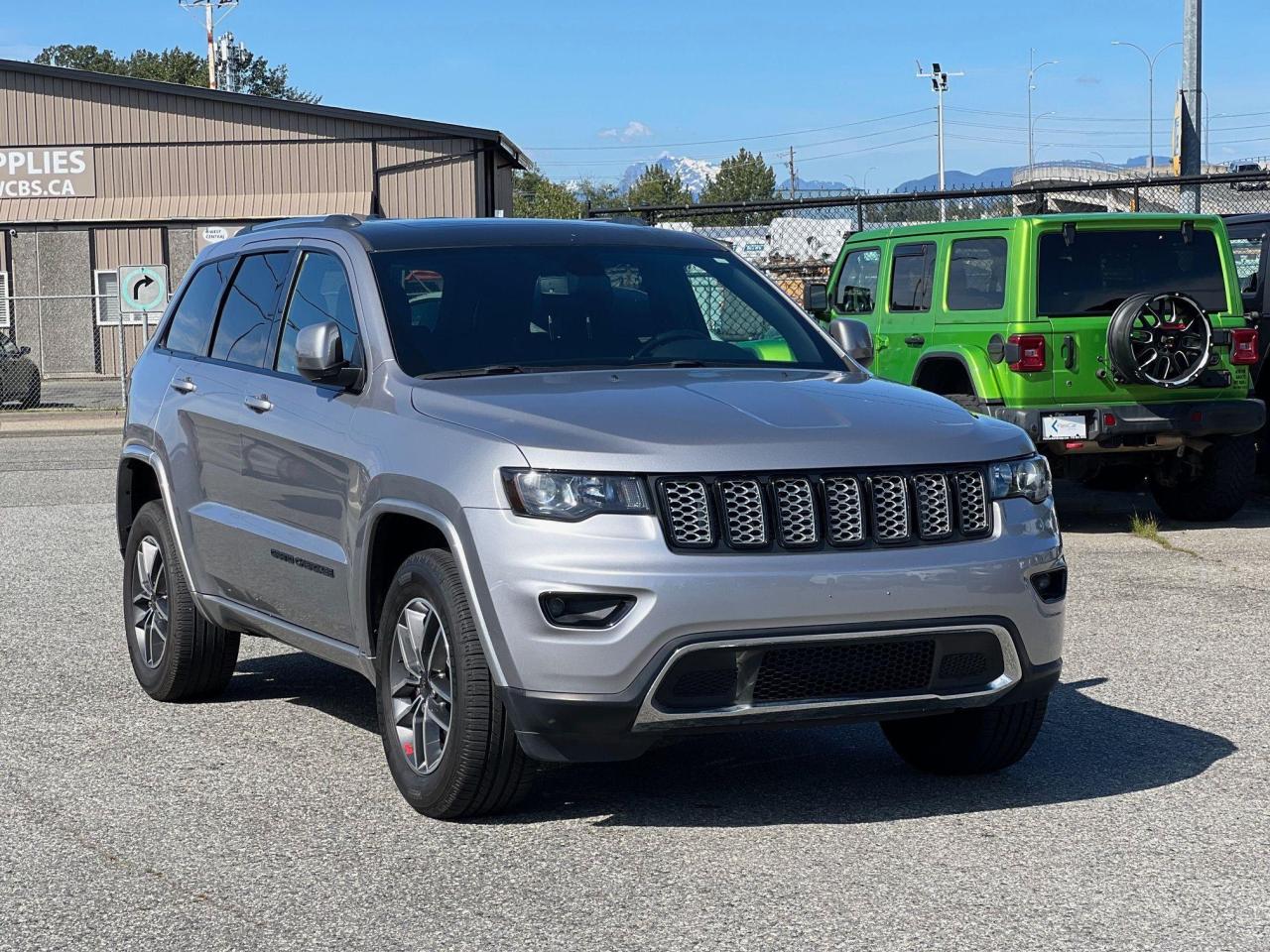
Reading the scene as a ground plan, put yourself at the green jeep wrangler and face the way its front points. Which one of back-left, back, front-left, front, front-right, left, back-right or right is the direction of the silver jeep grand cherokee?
back-left

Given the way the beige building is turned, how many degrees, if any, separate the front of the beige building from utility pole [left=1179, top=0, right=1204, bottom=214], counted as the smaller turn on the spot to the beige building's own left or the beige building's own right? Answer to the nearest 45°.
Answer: approximately 45° to the beige building's own left

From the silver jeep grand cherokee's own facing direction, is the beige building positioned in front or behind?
behind

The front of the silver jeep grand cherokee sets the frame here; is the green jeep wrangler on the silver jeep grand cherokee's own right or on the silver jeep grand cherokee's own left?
on the silver jeep grand cherokee's own left

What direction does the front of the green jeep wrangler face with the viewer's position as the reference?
facing away from the viewer and to the left of the viewer

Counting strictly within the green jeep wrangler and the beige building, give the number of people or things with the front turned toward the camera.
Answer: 1

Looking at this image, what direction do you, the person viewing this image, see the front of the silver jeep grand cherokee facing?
facing the viewer and to the right of the viewer

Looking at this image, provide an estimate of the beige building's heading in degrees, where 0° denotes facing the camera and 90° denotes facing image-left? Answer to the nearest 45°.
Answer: approximately 0°

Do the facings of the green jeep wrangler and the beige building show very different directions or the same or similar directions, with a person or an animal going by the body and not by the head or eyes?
very different directions

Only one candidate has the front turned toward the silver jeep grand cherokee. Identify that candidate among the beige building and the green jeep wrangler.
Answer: the beige building

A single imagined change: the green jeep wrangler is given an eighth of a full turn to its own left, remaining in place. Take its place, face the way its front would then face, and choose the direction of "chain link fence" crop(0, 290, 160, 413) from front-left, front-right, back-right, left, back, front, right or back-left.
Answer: front-right

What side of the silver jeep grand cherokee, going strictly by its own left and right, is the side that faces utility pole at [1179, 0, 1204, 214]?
left

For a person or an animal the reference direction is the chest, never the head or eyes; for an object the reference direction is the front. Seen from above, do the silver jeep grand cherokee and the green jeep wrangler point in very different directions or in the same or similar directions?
very different directions
